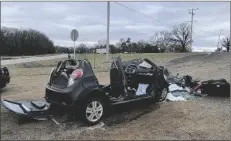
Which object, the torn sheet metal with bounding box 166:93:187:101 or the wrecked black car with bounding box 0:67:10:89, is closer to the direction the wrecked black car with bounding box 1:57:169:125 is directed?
the torn sheet metal

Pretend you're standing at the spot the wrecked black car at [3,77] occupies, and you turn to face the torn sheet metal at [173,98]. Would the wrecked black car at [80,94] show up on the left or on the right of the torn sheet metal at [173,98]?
right

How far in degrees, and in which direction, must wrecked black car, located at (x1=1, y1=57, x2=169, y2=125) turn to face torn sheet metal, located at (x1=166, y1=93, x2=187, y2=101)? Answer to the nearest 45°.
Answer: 0° — it already faces it

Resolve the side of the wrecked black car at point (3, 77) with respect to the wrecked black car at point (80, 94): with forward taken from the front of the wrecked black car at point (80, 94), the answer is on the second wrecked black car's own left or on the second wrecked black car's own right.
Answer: on the second wrecked black car's own left

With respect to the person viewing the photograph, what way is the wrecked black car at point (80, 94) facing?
facing away from the viewer and to the right of the viewer

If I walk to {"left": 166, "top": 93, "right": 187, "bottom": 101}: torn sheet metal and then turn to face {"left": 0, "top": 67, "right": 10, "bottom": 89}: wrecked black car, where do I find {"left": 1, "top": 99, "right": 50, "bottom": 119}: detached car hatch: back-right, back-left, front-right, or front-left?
front-left
